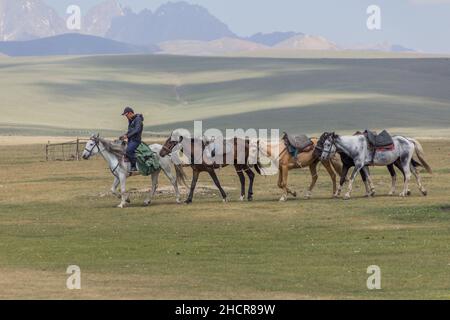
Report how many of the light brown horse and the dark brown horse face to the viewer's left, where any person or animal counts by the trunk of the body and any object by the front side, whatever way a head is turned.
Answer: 2

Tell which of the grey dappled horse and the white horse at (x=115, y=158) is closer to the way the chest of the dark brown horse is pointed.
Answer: the white horse

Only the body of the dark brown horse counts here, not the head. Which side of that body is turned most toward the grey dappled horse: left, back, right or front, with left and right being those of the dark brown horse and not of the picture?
back

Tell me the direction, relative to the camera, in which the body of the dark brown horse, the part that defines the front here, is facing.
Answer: to the viewer's left

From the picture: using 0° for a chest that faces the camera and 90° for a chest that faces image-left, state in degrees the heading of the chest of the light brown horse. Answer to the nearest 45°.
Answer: approximately 90°

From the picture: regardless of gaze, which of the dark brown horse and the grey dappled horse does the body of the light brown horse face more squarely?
the dark brown horse

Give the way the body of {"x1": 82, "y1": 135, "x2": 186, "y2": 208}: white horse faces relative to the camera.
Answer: to the viewer's left

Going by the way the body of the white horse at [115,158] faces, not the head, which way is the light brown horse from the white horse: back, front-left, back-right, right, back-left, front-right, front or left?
back

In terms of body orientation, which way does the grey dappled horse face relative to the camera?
to the viewer's left

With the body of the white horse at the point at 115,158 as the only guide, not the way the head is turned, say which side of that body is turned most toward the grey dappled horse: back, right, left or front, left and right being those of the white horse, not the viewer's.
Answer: back
